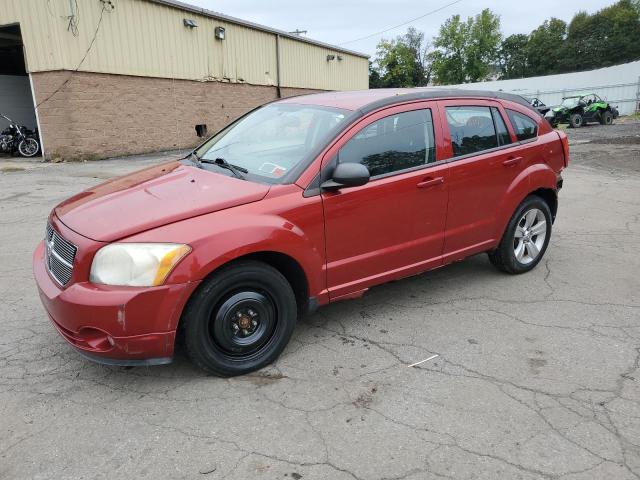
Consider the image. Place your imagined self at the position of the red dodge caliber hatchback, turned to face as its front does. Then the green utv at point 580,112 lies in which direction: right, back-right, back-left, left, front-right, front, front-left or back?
back

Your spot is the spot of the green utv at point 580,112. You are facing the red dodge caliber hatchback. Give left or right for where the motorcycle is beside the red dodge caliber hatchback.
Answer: right

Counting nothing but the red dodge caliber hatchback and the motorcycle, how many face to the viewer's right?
1

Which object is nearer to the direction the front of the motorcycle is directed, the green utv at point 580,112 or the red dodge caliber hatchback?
the green utv

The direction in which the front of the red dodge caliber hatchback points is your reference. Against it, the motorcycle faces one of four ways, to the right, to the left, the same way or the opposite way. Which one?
the opposite way

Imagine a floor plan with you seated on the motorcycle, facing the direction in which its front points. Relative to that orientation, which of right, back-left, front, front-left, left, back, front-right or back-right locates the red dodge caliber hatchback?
right

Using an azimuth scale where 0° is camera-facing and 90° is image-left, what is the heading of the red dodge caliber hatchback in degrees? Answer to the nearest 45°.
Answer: approximately 45°

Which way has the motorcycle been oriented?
to the viewer's right

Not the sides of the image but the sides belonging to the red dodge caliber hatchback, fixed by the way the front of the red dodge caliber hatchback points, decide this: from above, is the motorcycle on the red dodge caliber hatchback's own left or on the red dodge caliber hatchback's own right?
on the red dodge caliber hatchback's own right

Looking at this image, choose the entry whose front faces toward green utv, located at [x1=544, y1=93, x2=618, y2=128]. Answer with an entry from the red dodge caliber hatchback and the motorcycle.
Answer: the motorcycle

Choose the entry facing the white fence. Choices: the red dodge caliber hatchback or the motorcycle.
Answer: the motorcycle

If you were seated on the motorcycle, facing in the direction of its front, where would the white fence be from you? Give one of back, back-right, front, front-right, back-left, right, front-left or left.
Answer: front

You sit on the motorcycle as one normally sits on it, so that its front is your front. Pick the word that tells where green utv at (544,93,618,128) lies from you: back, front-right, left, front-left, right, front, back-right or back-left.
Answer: front
